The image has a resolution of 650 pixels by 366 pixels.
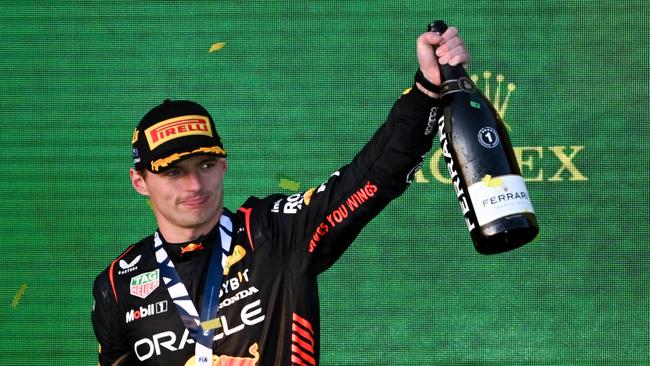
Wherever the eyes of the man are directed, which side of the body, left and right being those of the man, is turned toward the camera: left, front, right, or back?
front

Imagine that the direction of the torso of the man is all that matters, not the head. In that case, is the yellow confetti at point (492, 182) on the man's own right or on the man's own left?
on the man's own left
